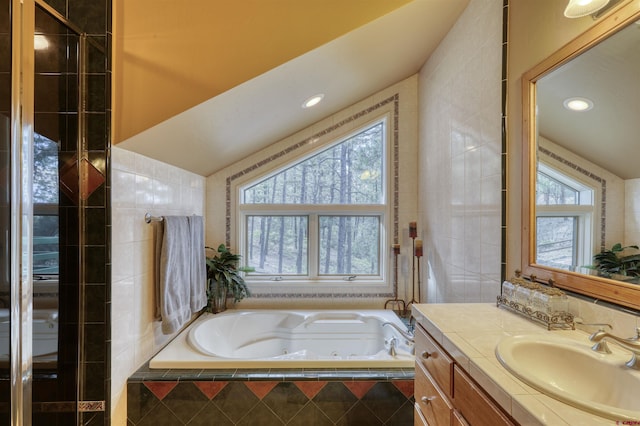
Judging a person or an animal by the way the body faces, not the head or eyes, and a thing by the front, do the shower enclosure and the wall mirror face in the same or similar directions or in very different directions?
very different directions

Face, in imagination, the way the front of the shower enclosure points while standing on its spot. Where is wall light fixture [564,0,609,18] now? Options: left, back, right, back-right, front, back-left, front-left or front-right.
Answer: front

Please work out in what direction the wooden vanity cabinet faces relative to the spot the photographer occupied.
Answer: facing the viewer and to the left of the viewer

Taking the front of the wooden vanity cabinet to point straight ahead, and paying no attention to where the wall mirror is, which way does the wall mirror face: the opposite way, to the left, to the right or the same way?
the same way

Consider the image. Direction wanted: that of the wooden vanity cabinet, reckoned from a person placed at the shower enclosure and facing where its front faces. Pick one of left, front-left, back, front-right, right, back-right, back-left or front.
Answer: front

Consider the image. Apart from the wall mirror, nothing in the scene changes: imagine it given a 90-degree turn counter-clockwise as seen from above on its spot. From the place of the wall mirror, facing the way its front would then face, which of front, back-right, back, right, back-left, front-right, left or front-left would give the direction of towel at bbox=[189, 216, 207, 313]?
back-right

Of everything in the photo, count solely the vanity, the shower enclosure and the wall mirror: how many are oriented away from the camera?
0

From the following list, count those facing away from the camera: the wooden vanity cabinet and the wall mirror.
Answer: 0

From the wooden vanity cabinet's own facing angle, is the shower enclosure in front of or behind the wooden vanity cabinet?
in front

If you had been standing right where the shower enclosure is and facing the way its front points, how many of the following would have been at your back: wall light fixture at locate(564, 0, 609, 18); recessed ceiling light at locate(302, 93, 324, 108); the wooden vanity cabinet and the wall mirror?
0

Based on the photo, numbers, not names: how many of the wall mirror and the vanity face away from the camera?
0

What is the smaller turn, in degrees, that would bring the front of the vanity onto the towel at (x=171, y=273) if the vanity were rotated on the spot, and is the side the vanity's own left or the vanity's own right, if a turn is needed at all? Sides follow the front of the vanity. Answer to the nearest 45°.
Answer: approximately 45° to the vanity's own right
